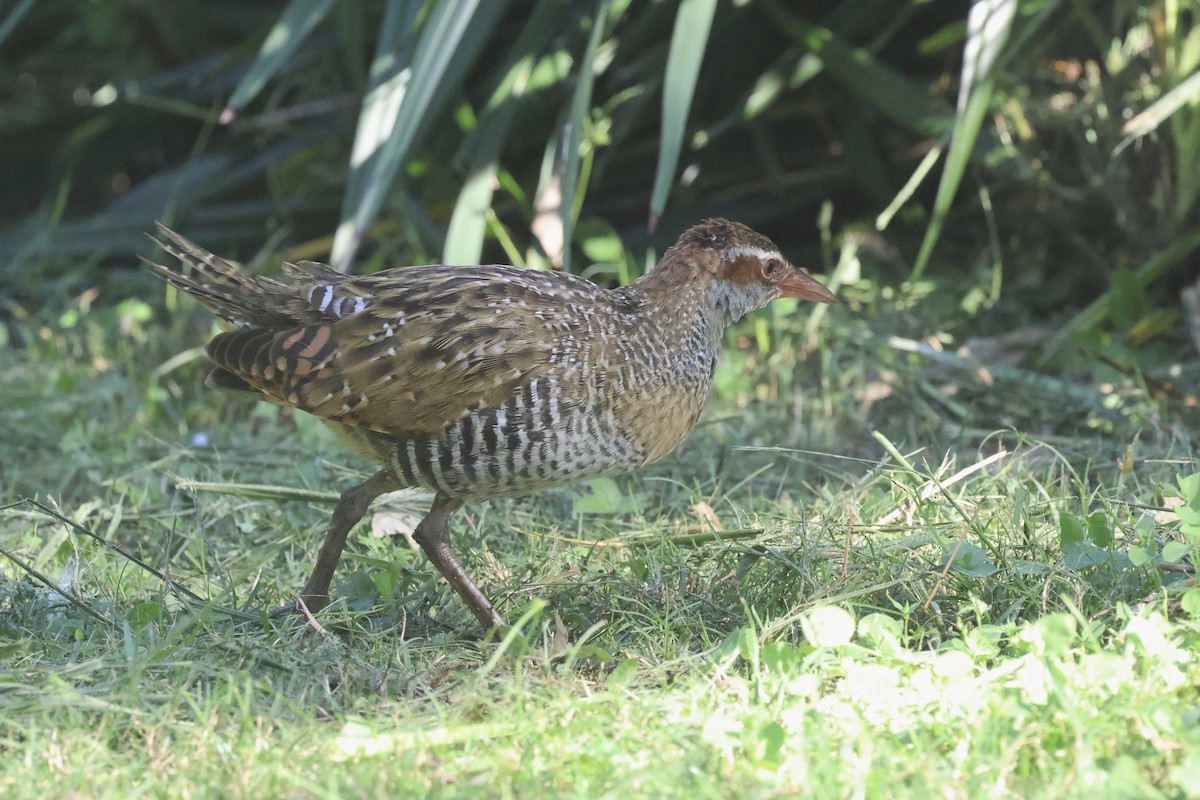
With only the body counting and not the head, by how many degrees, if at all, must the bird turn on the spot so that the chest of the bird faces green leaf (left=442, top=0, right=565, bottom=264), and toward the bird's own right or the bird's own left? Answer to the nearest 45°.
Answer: approximately 90° to the bird's own left

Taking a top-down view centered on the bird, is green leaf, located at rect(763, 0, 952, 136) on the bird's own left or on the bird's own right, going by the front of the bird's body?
on the bird's own left

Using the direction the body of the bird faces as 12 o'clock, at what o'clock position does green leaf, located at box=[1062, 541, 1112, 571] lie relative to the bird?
The green leaf is roughly at 1 o'clock from the bird.

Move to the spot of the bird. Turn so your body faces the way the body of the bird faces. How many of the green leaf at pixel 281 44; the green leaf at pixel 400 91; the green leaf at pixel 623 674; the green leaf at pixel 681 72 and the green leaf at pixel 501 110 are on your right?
1

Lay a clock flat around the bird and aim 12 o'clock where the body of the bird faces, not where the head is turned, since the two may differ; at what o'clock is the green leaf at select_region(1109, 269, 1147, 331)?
The green leaf is roughly at 11 o'clock from the bird.

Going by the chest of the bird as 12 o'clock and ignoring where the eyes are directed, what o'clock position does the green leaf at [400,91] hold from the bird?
The green leaf is roughly at 9 o'clock from the bird.

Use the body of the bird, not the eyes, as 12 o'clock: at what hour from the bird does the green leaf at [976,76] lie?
The green leaf is roughly at 11 o'clock from the bird.

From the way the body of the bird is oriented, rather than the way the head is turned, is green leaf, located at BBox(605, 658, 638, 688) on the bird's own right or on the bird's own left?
on the bird's own right

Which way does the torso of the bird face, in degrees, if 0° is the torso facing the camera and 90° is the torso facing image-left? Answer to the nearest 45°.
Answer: approximately 270°
